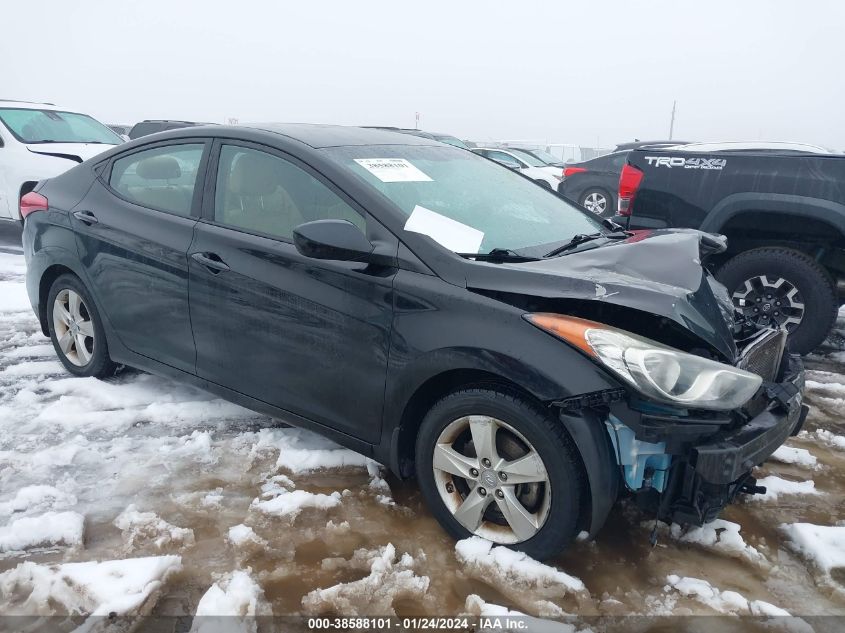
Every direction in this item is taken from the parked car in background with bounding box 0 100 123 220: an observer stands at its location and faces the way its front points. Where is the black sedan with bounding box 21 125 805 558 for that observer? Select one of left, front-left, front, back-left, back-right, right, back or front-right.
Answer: front-right

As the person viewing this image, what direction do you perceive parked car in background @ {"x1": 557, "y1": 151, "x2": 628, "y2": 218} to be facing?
facing to the right of the viewer

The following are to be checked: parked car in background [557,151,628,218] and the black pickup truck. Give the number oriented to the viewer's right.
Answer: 2

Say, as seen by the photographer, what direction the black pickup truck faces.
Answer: facing to the right of the viewer

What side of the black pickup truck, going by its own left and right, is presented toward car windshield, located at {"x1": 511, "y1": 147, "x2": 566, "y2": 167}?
left

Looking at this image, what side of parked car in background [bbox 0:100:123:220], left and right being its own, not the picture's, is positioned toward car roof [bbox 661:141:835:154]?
front

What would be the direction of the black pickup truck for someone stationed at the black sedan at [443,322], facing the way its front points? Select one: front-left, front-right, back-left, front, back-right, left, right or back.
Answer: left

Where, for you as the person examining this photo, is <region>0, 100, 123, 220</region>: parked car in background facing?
facing the viewer and to the right of the viewer

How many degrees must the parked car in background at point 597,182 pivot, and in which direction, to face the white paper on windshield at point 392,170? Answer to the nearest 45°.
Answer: approximately 90° to its right

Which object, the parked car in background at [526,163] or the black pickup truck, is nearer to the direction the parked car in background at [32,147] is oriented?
the black pickup truck

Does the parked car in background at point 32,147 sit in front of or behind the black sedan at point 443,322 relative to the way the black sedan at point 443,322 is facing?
behind

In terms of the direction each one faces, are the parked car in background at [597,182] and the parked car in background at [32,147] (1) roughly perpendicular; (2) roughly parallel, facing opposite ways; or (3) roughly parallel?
roughly parallel

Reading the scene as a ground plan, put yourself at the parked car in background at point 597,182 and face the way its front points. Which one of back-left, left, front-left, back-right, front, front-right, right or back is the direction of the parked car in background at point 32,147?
back-right
